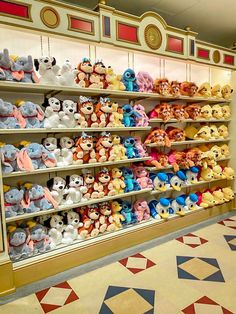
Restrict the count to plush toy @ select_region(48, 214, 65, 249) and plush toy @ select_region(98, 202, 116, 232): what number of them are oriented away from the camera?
0

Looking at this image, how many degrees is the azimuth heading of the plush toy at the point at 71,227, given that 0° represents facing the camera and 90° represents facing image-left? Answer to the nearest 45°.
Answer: approximately 315°

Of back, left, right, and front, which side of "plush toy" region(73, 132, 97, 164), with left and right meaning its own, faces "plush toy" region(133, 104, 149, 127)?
left

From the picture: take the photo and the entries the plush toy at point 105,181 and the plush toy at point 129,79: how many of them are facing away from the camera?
0

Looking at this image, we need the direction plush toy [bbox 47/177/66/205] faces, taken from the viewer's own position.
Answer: facing the viewer and to the right of the viewer

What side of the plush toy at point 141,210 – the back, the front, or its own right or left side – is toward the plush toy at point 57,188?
right
